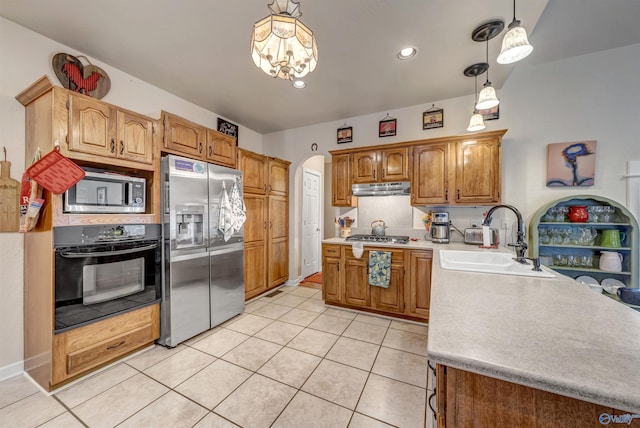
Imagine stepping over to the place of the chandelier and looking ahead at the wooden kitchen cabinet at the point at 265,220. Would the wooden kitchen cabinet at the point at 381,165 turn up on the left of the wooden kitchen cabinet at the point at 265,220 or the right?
right

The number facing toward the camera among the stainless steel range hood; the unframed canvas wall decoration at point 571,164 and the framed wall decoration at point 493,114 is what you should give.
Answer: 3

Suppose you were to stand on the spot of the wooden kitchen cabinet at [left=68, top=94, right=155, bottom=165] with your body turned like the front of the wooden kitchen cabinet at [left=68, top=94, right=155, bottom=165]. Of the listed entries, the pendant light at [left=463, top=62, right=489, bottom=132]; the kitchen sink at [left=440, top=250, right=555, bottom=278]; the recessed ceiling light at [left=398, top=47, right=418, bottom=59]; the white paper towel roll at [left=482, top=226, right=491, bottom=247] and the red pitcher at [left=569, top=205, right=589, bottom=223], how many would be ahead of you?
5

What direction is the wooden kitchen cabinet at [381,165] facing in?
toward the camera

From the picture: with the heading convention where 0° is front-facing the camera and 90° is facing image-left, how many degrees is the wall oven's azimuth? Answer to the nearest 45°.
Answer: approximately 315°

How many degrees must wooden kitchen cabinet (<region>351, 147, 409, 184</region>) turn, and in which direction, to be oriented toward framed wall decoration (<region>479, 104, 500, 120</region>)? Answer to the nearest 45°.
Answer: approximately 90° to its left

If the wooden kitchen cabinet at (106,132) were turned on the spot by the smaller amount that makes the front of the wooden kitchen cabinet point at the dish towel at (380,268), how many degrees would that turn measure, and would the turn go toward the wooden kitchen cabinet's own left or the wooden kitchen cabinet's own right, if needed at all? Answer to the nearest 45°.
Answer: approximately 45° to the wooden kitchen cabinet's own left

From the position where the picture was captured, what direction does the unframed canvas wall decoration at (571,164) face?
facing the viewer

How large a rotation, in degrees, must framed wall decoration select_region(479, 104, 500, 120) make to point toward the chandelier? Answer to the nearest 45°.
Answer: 0° — it already faces it

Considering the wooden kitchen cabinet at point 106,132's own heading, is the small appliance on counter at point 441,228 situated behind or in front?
in front

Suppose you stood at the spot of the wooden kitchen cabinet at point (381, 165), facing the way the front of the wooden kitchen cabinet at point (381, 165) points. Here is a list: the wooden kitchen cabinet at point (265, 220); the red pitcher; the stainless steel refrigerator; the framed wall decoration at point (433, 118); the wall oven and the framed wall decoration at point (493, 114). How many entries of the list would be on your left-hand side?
3

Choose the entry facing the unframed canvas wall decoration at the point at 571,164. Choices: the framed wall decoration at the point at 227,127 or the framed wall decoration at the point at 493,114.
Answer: the framed wall decoration at the point at 227,127

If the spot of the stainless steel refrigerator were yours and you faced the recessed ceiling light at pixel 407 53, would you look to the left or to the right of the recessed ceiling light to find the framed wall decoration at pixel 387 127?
left

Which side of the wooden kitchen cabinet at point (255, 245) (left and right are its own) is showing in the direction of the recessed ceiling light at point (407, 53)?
front

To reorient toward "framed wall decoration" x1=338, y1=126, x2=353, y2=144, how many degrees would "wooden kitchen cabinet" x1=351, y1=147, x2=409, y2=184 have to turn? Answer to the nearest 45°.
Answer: approximately 135° to its right

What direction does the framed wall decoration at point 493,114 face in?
toward the camera

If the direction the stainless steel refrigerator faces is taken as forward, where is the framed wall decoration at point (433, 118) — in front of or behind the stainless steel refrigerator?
in front

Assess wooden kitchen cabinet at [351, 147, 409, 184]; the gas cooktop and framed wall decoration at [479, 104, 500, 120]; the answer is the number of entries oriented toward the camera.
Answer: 3
